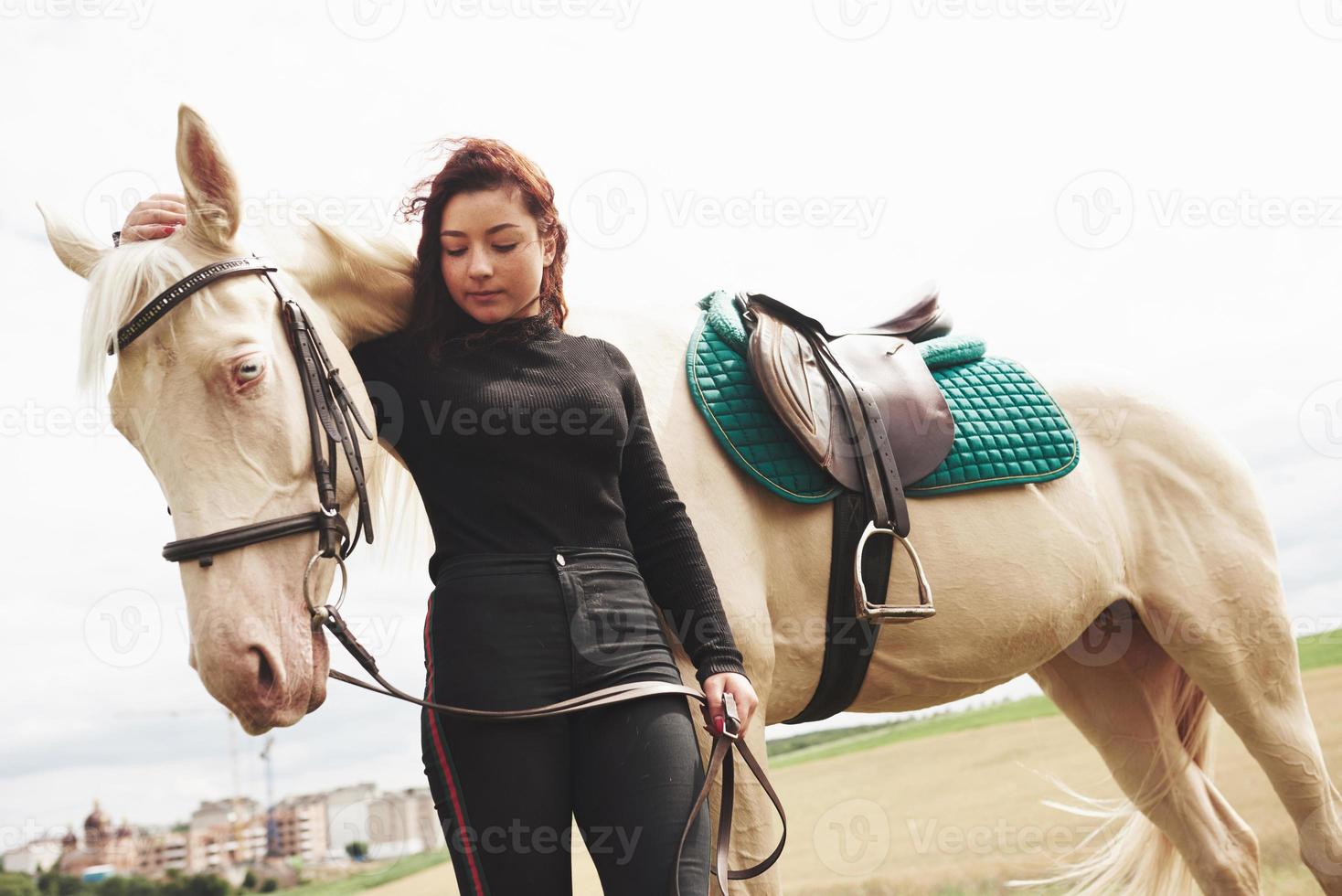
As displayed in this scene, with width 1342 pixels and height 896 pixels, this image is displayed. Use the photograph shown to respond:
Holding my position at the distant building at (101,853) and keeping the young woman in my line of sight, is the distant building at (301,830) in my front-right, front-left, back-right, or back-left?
front-left

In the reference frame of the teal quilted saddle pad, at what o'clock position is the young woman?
The young woman is roughly at 10 o'clock from the teal quilted saddle pad.

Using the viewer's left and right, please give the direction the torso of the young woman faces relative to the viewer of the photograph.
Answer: facing the viewer

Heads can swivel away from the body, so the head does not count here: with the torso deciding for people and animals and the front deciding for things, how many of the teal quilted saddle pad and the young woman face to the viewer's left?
1

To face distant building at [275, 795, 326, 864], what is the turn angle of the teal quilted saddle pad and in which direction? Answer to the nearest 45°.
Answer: approximately 45° to its right

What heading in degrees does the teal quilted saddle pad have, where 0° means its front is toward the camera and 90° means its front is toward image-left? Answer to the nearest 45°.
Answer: approximately 90°

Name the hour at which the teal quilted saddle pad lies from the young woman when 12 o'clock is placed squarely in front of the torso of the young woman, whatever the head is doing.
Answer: The teal quilted saddle pad is roughly at 8 o'clock from the young woman.

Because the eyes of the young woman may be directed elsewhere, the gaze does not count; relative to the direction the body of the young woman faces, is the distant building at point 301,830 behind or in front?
behind
